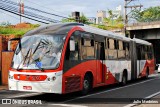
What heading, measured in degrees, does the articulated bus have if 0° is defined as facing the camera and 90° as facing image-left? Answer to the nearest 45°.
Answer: approximately 45°
